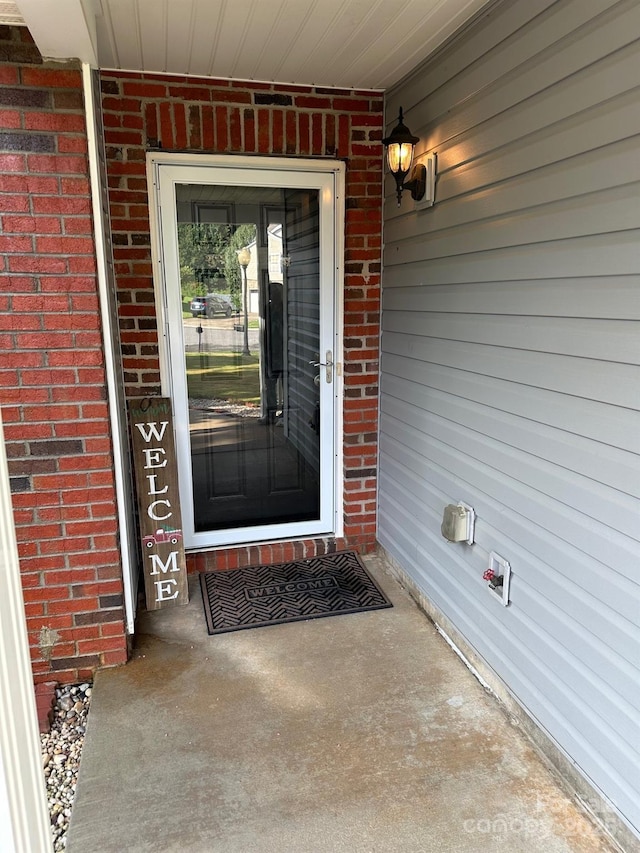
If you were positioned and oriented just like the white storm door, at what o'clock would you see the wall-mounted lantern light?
The wall-mounted lantern light is roughly at 10 o'clock from the white storm door.

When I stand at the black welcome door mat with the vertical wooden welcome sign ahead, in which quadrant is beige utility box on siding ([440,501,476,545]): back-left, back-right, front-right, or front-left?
back-left

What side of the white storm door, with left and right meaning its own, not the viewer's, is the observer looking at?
front

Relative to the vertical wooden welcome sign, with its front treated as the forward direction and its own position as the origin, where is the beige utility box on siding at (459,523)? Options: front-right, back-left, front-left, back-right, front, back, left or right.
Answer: front-left

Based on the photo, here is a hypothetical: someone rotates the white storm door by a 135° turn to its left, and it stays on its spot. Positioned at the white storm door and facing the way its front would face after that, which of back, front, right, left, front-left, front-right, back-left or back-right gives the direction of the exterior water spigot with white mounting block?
right

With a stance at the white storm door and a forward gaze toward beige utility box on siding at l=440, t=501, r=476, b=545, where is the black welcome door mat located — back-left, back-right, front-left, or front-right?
front-right

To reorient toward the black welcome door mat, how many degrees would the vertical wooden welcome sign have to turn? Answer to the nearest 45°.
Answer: approximately 90° to its left

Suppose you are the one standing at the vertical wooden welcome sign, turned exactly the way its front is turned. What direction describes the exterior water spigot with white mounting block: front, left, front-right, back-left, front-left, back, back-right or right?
front-left

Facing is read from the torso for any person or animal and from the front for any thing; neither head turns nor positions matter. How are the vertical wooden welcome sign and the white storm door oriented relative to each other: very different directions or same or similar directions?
same or similar directions

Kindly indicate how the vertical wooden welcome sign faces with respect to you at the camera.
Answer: facing the viewer

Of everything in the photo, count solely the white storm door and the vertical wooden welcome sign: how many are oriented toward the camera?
2
